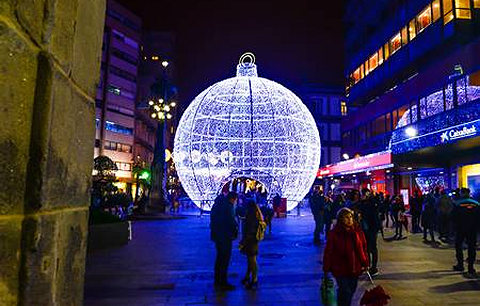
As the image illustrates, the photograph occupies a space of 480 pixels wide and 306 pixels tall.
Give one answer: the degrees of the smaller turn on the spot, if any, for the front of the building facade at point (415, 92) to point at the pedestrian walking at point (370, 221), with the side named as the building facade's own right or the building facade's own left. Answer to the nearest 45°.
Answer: approximately 45° to the building facade's own left

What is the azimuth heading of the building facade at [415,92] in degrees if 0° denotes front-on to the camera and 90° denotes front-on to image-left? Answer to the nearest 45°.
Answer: approximately 45°

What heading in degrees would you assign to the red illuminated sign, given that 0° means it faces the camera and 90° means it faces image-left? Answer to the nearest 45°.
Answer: approximately 45°

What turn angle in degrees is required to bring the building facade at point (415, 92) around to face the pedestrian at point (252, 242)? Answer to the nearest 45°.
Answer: approximately 45° to its left

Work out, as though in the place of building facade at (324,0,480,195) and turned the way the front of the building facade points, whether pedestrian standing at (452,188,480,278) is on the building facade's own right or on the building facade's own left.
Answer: on the building facade's own left

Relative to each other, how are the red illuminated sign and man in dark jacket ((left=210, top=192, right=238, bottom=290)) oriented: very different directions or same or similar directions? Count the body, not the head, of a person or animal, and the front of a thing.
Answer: very different directions

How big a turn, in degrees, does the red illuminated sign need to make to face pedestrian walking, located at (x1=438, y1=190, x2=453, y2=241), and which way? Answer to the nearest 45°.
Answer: approximately 45° to its left
